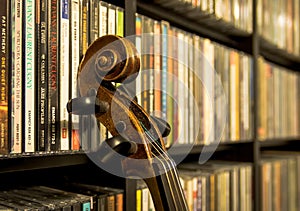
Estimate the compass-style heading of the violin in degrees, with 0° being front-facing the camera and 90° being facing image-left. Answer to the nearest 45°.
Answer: approximately 315°

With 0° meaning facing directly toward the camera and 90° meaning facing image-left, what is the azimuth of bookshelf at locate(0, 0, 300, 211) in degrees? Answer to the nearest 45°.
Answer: approximately 315°
